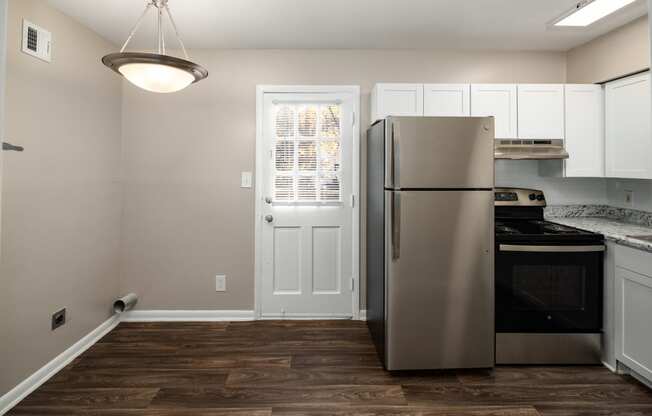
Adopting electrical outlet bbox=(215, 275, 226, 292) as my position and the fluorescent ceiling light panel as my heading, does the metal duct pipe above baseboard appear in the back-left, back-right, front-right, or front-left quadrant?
back-right

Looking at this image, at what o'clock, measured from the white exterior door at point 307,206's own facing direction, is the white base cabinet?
The white base cabinet is roughly at 10 o'clock from the white exterior door.

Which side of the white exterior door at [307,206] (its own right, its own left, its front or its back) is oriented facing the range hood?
left

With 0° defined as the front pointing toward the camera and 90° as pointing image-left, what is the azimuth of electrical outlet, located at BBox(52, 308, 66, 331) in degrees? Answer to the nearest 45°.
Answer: approximately 315°

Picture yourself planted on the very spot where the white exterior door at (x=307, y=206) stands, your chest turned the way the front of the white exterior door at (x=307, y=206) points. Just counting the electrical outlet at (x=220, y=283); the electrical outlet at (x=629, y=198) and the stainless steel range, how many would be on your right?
1

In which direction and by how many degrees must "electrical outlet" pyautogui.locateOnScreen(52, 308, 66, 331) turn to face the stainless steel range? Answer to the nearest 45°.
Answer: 0° — it already faces it

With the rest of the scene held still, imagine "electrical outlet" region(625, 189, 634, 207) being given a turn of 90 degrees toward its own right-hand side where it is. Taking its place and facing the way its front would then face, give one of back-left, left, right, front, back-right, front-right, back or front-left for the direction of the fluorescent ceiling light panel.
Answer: back-left

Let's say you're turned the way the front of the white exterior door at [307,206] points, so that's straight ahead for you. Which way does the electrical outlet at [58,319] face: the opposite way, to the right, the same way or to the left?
to the left

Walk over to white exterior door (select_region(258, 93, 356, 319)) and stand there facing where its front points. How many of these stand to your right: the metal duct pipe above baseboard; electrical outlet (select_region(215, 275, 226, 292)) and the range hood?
2

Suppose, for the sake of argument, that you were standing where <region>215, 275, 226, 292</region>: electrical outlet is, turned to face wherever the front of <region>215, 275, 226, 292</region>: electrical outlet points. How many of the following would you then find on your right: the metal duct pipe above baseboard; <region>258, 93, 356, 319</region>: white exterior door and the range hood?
1

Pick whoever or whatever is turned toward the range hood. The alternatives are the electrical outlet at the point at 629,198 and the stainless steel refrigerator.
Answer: the electrical outlet

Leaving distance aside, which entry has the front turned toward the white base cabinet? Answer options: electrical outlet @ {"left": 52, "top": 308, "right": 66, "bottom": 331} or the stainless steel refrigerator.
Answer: the electrical outlet

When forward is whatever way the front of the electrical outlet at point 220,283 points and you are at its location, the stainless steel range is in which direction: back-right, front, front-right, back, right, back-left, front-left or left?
front-left

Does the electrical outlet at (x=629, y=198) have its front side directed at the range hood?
yes
